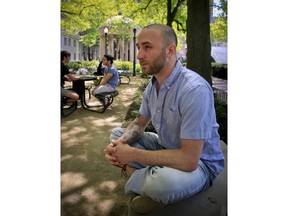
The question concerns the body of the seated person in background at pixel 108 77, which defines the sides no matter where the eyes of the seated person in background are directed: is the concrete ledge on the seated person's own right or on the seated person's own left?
on the seated person's own left

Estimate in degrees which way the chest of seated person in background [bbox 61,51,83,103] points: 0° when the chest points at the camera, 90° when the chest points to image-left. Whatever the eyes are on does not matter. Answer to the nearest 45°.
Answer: approximately 270°

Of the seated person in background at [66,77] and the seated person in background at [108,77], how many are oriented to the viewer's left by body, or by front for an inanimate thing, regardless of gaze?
1

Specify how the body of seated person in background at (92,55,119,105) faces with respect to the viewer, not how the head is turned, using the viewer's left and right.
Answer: facing to the left of the viewer

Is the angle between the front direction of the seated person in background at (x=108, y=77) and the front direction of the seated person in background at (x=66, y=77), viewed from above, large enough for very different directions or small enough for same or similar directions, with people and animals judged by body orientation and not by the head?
very different directions
